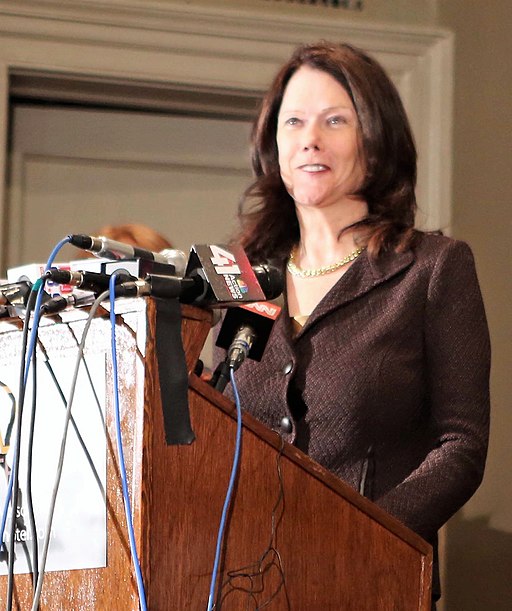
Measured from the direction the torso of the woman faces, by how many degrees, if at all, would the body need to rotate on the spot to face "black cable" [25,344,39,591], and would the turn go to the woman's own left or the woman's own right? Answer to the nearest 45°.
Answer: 0° — they already face it

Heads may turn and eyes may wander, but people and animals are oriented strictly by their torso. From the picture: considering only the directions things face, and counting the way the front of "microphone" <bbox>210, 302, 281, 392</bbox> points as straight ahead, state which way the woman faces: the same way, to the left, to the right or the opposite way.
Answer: the opposite way

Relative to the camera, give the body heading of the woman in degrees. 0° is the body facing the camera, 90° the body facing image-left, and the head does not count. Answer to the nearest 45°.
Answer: approximately 45°

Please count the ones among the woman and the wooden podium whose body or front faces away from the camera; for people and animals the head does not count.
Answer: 0

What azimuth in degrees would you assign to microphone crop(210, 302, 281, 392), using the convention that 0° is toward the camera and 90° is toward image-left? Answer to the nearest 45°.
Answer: approximately 225°

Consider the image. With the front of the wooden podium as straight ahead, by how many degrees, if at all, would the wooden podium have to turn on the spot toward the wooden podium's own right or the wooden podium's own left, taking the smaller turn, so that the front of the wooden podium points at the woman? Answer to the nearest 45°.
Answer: approximately 180°
